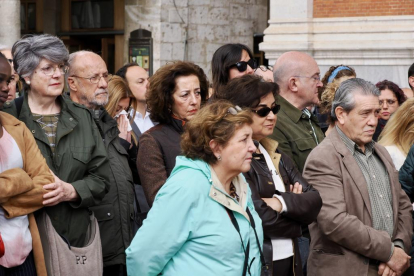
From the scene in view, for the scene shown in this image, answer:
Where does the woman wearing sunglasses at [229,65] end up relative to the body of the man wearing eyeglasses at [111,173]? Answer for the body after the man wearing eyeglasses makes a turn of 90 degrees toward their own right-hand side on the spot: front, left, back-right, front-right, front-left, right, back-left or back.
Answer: back

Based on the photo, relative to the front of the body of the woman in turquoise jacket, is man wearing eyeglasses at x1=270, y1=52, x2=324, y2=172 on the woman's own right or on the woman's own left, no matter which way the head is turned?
on the woman's own left

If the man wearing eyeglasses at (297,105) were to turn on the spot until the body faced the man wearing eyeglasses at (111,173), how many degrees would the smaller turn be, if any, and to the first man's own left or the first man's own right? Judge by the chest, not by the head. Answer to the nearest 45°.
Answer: approximately 135° to the first man's own right

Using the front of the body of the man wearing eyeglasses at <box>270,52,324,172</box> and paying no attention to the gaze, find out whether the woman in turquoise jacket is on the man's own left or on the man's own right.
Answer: on the man's own right

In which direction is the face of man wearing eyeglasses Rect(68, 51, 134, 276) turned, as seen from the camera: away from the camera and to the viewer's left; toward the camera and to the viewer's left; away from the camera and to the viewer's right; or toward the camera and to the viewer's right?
toward the camera and to the viewer's right

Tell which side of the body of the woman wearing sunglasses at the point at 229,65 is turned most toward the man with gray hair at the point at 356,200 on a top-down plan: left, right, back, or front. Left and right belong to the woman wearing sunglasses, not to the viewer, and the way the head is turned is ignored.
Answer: front
